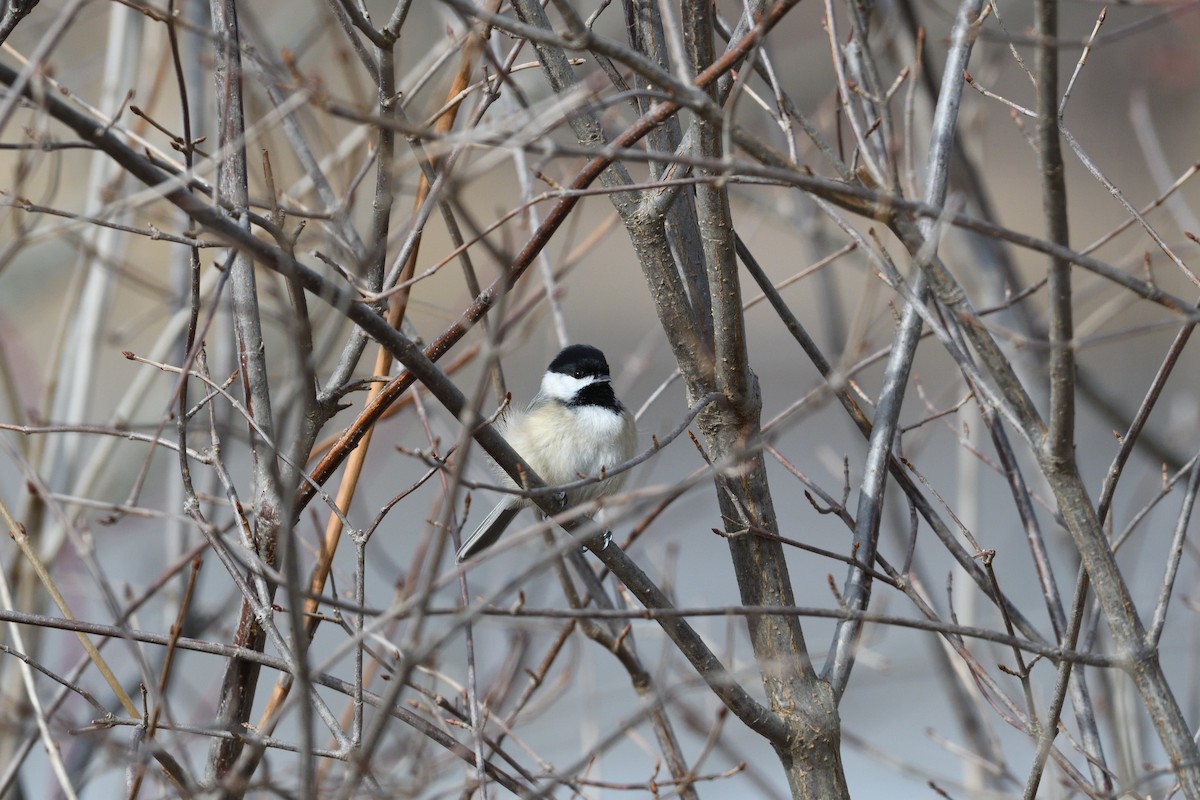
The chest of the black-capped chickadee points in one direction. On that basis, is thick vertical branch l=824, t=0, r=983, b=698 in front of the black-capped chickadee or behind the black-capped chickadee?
in front

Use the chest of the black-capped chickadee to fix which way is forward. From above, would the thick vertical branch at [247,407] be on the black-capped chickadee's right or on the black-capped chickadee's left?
on the black-capped chickadee's right

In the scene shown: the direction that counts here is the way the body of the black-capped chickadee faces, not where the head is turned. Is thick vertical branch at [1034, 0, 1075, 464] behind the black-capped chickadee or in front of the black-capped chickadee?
in front

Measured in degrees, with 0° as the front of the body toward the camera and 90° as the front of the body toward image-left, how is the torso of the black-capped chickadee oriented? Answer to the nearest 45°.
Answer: approximately 315°
